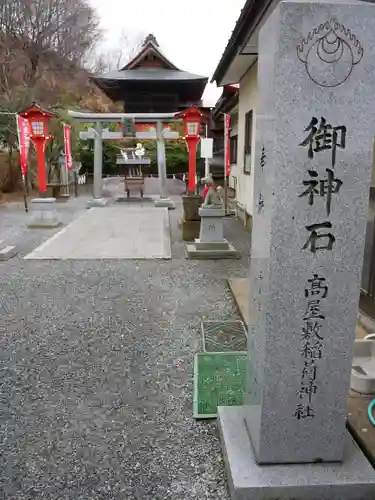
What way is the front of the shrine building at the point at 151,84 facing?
toward the camera

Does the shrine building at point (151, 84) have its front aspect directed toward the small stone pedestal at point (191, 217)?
yes

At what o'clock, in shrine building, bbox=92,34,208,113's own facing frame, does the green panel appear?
The green panel is roughly at 12 o'clock from the shrine building.

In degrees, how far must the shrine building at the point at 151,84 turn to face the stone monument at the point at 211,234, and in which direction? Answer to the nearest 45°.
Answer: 0° — it already faces it

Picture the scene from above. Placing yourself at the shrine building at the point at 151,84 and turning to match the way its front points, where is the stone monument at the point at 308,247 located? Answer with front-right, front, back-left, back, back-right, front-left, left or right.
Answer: front

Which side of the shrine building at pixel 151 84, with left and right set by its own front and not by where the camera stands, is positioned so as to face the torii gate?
front

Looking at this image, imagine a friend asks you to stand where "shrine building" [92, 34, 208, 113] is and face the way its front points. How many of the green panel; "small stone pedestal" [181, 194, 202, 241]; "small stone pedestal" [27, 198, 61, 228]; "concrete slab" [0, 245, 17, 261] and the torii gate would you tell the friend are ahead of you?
5

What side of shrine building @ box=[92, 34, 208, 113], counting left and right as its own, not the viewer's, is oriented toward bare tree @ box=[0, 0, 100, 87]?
right

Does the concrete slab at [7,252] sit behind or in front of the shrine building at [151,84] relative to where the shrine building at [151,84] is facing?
in front

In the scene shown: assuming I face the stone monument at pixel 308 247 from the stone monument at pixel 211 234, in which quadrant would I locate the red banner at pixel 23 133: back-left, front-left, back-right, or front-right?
back-right

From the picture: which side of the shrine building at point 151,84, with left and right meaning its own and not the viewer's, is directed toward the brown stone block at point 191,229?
front

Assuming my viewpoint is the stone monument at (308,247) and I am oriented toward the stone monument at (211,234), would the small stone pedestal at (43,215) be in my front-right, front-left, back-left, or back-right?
front-left

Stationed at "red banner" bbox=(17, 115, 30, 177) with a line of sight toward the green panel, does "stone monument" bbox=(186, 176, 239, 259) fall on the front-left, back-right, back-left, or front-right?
front-left
